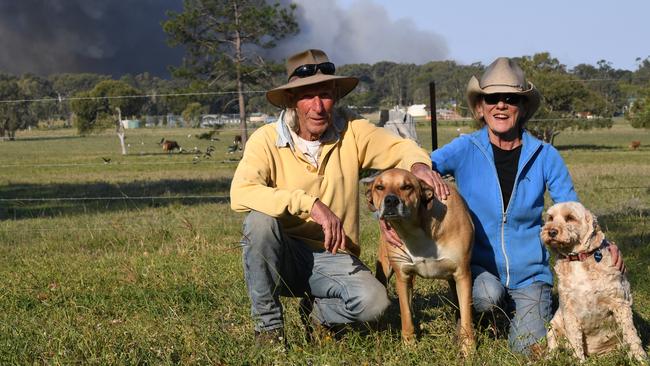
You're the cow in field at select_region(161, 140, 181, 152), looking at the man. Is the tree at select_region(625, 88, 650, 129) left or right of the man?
left

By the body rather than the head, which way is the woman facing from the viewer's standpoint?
toward the camera

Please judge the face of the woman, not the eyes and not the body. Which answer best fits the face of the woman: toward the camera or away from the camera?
toward the camera

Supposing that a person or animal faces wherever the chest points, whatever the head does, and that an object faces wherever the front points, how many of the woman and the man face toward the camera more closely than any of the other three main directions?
2

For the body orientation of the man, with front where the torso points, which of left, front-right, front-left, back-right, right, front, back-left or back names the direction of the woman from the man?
left

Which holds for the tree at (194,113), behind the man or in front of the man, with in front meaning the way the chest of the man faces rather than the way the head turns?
behind

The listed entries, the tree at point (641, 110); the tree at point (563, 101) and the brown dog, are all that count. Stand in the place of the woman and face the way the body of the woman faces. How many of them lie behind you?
2

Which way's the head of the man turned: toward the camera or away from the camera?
toward the camera

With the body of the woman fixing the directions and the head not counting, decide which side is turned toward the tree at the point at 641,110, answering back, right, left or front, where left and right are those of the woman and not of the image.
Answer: back

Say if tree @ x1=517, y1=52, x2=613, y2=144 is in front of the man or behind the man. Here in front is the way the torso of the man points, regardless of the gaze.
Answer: behind

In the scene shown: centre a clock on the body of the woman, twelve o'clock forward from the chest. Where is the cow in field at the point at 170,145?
The cow in field is roughly at 5 o'clock from the woman.

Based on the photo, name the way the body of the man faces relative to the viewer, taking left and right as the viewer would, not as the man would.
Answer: facing the viewer

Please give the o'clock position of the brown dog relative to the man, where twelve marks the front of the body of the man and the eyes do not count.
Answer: The brown dog is roughly at 10 o'clock from the man.

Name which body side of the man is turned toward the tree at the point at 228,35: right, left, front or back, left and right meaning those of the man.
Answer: back
